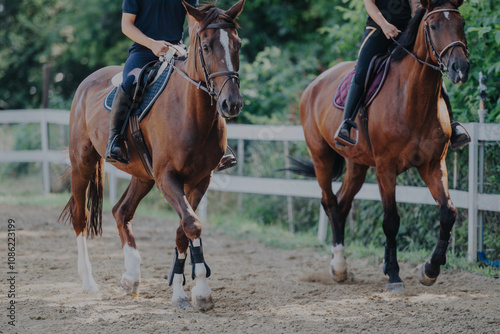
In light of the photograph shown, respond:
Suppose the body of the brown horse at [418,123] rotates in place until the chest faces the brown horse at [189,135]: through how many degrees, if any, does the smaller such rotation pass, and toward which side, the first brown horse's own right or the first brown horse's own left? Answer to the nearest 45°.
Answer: approximately 90° to the first brown horse's own right

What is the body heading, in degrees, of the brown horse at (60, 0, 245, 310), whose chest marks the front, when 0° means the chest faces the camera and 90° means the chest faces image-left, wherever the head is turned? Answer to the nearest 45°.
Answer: approximately 315°

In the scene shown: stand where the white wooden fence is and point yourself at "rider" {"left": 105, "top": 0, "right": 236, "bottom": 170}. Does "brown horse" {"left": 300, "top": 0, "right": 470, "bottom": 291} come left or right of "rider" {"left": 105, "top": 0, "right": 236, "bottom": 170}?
left

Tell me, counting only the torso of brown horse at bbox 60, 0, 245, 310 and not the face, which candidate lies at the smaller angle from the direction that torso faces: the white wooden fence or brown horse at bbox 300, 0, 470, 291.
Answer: the brown horse

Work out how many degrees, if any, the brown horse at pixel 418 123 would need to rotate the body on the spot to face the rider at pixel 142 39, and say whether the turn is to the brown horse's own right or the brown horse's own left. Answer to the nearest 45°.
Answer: approximately 135° to the brown horse's own right

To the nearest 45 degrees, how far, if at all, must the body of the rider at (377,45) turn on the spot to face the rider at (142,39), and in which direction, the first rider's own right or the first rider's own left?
approximately 135° to the first rider's own right

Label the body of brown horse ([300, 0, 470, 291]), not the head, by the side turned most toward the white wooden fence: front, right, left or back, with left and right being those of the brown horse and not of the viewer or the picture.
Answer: back

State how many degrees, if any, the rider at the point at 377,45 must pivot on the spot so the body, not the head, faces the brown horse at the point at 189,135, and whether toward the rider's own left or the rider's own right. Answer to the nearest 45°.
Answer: approximately 90° to the rider's own right

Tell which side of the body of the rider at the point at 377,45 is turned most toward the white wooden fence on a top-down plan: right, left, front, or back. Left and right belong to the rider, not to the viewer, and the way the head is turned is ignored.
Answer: back
